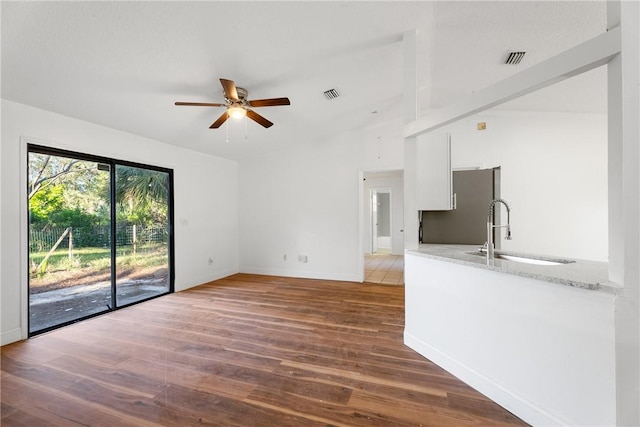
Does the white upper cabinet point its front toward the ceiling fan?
no

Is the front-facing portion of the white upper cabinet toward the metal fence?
no

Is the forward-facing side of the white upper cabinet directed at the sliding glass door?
no

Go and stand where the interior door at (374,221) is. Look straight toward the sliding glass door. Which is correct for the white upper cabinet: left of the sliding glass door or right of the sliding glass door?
left
